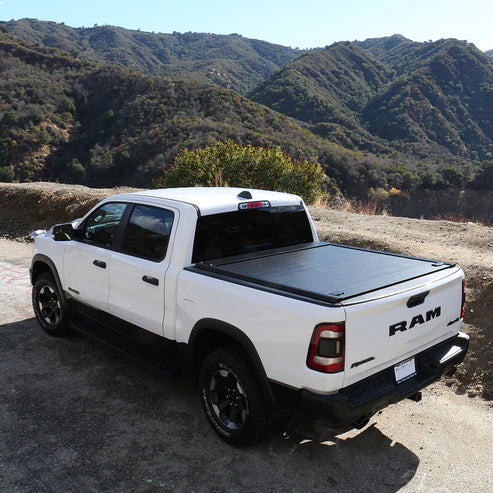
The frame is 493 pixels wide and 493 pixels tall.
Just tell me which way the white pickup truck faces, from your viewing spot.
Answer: facing away from the viewer and to the left of the viewer

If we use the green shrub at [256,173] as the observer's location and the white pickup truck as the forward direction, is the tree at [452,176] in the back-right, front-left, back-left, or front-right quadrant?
back-left

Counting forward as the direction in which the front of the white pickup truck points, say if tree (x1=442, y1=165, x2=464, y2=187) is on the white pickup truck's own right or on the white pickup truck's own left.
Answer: on the white pickup truck's own right

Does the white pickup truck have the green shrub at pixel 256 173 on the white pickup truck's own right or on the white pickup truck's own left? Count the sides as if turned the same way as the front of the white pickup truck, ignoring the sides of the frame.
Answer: on the white pickup truck's own right
